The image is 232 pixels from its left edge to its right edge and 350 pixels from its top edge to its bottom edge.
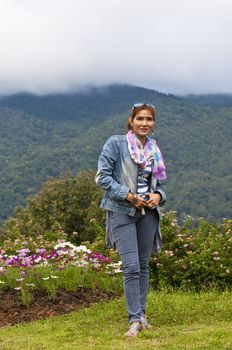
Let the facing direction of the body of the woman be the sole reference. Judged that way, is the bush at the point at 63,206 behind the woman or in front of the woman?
behind

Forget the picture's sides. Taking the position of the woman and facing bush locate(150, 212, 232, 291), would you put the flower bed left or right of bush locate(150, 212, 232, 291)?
left

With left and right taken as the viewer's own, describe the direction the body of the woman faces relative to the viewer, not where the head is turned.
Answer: facing the viewer and to the right of the viewer

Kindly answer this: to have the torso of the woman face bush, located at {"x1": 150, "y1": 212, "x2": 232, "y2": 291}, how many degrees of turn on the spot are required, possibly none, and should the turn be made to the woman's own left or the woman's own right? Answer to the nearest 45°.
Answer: approximately 135° to the woman's own left

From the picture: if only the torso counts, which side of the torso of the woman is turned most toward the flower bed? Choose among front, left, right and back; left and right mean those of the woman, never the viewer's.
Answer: back

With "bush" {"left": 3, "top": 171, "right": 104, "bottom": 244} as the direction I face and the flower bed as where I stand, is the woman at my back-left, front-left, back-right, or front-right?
back-right

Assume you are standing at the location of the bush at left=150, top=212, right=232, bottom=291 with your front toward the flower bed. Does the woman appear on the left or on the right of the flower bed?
left
